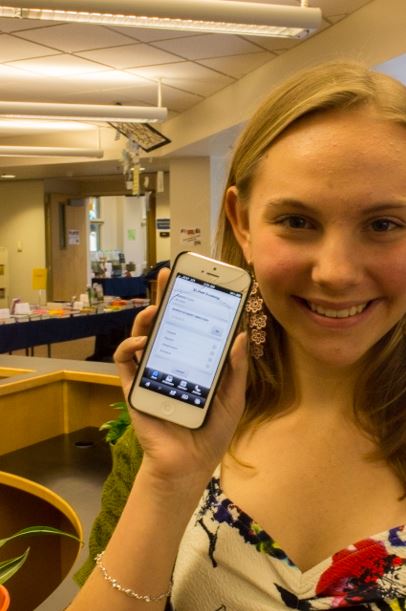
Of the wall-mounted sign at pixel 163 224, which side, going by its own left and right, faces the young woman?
front

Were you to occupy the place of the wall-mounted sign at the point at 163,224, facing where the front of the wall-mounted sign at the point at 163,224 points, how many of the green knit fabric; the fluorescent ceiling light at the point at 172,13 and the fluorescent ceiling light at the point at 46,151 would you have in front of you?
3

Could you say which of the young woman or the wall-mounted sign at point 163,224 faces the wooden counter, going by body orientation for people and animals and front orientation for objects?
the wall-mounted sign

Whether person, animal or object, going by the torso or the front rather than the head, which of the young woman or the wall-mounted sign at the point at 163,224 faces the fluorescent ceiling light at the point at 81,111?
the wall-mounted sign

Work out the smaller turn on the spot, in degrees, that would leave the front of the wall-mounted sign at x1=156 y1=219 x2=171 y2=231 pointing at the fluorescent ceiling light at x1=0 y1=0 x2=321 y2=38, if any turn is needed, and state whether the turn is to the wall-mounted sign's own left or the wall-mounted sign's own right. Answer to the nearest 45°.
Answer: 0° — it already faces it

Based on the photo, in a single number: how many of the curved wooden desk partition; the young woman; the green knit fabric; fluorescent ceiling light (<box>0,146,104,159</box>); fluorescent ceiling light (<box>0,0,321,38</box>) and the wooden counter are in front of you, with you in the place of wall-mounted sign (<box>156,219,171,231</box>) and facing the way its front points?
6

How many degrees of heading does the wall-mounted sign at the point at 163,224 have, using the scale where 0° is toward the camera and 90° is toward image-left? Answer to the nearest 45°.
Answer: approximately 0°

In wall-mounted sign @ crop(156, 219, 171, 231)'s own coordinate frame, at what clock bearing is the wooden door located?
The wooden door is roughly at 3 o'clock from the wall-mounted sign.

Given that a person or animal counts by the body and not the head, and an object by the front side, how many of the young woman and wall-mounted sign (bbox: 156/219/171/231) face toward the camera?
2

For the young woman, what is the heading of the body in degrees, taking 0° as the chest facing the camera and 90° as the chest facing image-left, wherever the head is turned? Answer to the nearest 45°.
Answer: approximately 0°

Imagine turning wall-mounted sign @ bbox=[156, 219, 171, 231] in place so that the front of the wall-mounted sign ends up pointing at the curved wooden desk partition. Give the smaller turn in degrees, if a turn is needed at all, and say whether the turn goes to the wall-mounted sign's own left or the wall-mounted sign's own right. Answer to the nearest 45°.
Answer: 0° — it already faces it
